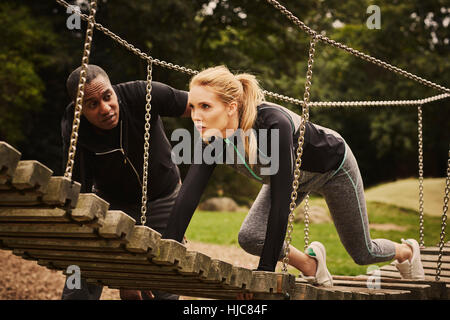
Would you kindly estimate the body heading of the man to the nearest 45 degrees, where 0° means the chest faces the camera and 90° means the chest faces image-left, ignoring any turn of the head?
approximately 0°

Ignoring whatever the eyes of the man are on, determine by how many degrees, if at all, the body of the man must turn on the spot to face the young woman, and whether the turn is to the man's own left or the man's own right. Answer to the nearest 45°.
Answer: approximately 45° to the man's own left
